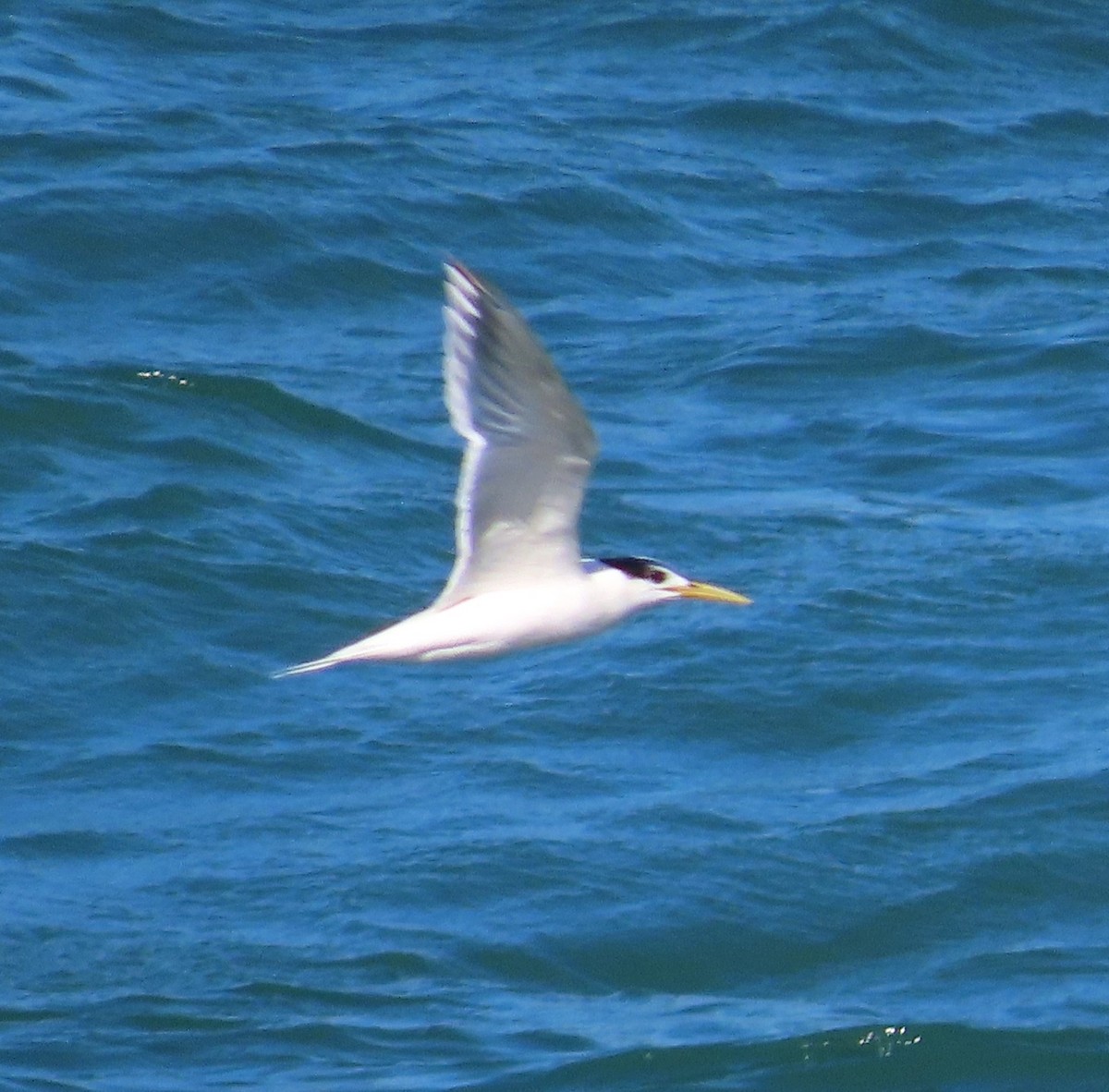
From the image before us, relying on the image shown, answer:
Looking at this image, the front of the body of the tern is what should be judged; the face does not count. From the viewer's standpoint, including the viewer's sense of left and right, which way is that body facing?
facing to the right of the viewer
